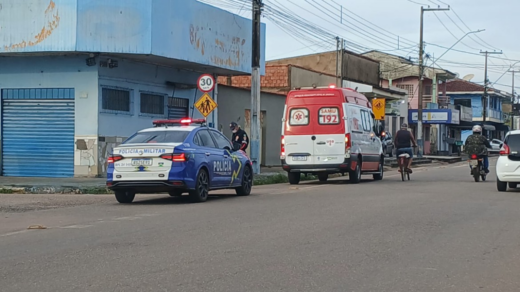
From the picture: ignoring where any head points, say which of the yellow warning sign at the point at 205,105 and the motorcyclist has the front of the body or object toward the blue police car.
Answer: the yellow warning sign

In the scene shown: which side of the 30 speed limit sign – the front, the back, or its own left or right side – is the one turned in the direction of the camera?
front

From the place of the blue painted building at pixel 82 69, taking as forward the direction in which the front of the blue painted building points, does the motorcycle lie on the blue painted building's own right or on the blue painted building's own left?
on the blue painted building's own left

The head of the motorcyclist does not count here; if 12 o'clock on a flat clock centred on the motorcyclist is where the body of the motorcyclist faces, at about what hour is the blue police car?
The blue police car is roughly at 7 o'clock from the motorcyclist.

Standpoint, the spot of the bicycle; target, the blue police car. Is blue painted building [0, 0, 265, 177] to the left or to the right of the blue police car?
right

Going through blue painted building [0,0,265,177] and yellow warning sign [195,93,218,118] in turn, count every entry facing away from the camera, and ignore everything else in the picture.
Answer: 0

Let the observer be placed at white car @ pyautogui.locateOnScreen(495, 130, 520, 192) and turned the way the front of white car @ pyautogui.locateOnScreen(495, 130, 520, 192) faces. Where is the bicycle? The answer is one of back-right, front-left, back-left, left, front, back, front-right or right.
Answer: front-left

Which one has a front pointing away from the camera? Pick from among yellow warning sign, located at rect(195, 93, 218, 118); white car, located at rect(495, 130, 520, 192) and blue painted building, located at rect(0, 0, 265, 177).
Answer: the white car

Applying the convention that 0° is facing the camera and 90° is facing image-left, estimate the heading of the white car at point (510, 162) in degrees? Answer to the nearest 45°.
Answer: approximately 180°

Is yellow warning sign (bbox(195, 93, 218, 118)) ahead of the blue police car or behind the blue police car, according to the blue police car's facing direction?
ahead

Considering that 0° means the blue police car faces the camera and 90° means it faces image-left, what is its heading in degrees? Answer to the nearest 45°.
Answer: approximately 225°

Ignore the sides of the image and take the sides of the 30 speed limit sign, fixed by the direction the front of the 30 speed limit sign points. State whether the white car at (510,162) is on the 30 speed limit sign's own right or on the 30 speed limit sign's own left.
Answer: on the 30 speed limit sign's own left

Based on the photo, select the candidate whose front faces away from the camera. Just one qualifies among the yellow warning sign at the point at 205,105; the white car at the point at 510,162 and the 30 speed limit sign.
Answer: the white car
